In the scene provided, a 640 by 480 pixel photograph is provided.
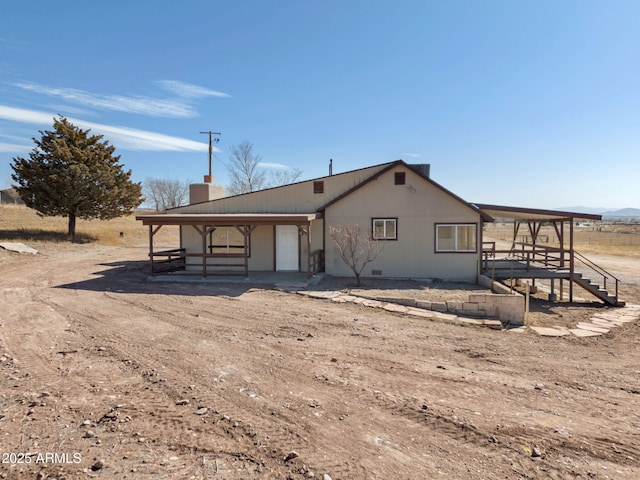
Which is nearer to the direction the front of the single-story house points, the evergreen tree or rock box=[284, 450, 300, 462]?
the rock

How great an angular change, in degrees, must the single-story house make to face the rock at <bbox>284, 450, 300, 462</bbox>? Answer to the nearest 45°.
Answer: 0° — it already faces it

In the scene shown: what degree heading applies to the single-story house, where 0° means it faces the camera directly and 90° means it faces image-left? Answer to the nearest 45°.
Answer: approximately 0°

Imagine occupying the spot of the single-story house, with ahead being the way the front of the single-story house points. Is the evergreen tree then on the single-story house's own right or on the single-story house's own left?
on the single-story house's own right
